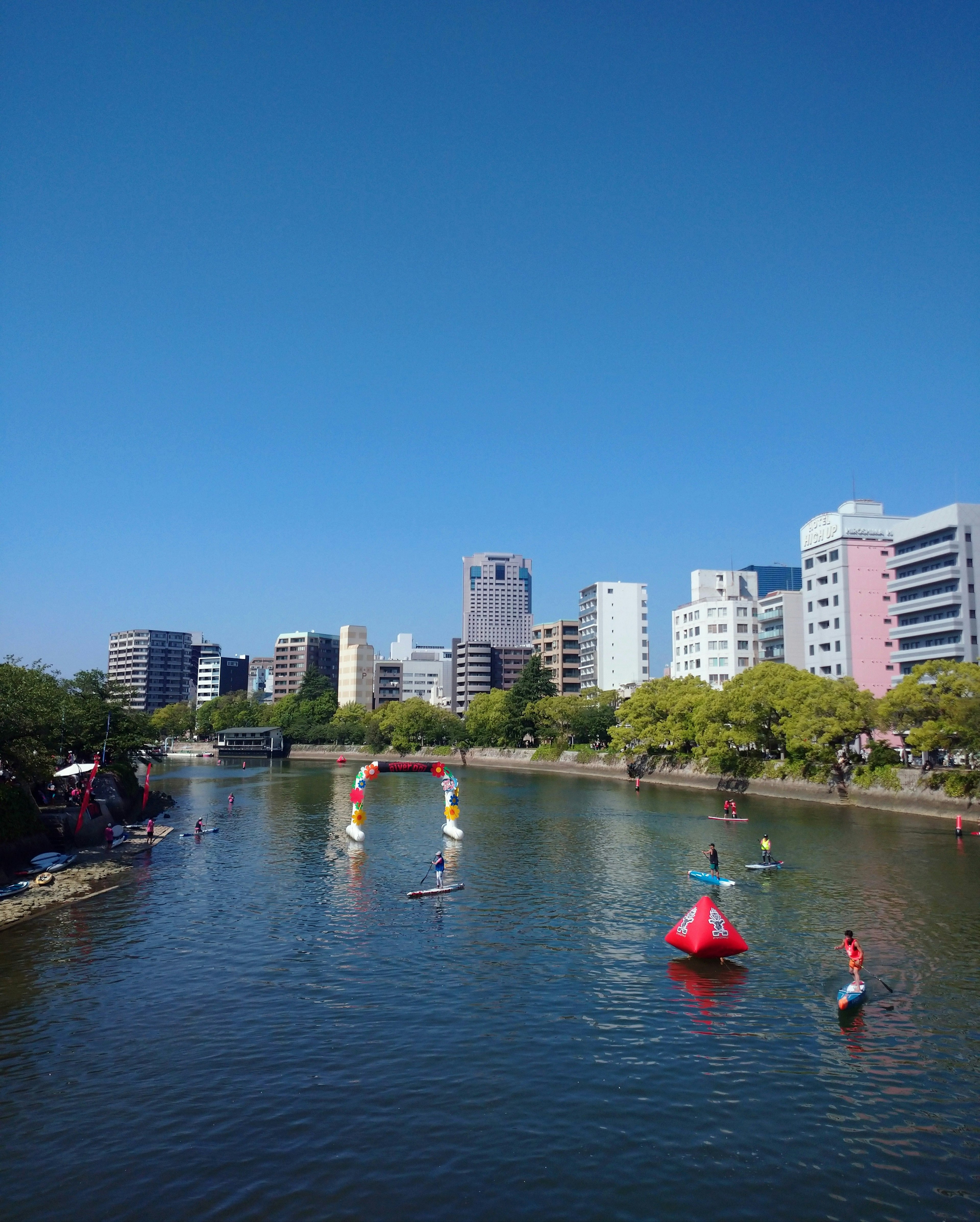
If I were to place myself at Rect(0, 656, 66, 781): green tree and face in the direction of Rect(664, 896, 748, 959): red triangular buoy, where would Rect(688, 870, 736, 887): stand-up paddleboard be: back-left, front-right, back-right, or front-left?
front-left

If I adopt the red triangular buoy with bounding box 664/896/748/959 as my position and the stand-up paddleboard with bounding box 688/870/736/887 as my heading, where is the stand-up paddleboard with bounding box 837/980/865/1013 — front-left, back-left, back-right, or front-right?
back-right

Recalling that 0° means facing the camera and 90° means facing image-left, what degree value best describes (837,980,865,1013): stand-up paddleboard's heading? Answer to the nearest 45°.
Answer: approximately 45°

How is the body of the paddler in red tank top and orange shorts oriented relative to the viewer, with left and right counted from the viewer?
facing the viewer and to the left of the viewer

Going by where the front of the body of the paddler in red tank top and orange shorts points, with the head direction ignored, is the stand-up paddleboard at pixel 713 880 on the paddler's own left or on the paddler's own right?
on the paddler's own right
